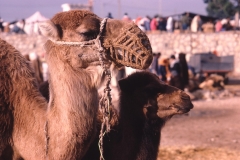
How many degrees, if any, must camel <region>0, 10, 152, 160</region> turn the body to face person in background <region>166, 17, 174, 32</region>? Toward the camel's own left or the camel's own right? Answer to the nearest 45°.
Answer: approximately 90° to the camel's own left

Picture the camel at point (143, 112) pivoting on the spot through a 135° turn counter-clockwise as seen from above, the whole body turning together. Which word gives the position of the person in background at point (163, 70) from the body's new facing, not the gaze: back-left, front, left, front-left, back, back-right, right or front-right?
front-right

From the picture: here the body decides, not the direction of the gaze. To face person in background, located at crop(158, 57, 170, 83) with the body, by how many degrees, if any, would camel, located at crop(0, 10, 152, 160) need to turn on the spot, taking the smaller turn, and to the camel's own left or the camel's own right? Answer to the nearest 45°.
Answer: approximately 90° to the camel's own left

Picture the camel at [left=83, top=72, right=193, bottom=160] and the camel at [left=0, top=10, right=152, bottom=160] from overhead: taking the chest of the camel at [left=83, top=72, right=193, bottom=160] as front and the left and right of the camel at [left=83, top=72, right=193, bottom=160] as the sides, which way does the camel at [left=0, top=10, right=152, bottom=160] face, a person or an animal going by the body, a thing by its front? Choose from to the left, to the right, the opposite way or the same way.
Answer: the same way

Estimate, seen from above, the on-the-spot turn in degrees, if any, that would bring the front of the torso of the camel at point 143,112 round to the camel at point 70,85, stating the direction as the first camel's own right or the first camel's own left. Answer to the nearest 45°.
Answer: approximately 135° to the first camel's own right

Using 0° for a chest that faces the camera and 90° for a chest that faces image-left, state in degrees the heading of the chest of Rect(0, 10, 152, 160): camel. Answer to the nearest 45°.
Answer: approximately 270°

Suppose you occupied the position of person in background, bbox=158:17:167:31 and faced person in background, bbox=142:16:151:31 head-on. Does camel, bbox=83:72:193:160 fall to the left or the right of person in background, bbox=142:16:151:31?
left

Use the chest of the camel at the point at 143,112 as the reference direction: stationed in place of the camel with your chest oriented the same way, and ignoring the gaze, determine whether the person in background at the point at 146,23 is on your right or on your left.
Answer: on your left

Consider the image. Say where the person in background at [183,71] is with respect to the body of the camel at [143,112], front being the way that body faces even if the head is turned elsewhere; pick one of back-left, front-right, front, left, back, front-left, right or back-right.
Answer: left

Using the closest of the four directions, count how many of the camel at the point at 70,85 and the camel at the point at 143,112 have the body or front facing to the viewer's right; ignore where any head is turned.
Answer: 2

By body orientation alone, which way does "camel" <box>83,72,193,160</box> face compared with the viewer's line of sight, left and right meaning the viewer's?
facing to the right of the viewer

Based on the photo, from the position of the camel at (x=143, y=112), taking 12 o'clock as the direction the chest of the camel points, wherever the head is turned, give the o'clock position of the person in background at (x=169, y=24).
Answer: The person in background is roughly at 9 o'clock from the camel.

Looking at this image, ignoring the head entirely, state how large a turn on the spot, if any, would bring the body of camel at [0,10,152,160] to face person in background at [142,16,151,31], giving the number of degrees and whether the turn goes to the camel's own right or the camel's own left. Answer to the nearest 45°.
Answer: approximately 90° to the camel's own left
